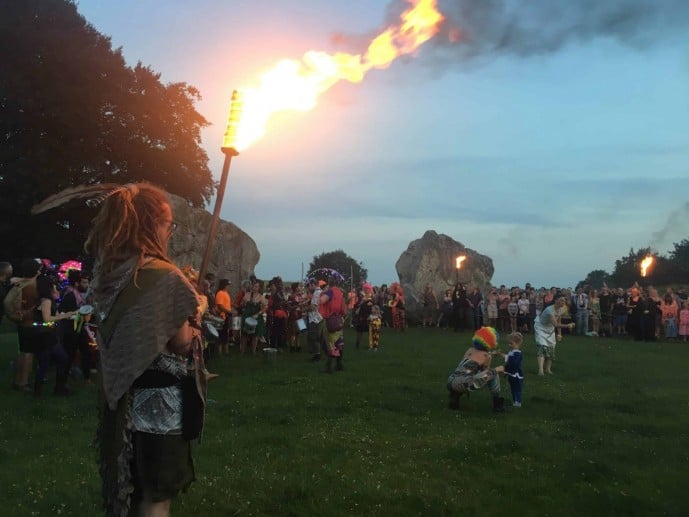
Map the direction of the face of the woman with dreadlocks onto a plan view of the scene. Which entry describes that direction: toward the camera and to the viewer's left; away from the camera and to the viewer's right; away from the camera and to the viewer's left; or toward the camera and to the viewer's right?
away from the camera and to the viewer's right

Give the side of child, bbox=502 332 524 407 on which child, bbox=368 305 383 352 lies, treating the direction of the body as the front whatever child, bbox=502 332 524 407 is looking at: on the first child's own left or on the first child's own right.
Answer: on the first child's own right

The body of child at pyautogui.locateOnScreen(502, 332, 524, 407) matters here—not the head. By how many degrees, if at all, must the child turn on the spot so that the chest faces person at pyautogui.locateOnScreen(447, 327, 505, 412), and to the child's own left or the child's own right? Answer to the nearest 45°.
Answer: approximately 45° to the child's own left

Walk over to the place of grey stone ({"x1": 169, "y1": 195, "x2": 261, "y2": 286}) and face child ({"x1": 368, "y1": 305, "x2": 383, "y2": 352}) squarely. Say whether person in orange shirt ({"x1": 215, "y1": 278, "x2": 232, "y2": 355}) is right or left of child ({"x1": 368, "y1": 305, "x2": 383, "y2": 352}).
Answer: right

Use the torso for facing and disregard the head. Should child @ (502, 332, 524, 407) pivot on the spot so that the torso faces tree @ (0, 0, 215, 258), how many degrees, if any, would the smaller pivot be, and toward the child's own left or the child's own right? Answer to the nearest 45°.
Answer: approximately 45° to the child's own right

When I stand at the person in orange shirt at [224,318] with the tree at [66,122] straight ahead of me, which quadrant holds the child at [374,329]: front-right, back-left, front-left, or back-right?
back-right

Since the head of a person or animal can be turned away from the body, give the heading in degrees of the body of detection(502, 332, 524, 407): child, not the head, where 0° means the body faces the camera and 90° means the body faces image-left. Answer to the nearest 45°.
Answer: approximately 90°
